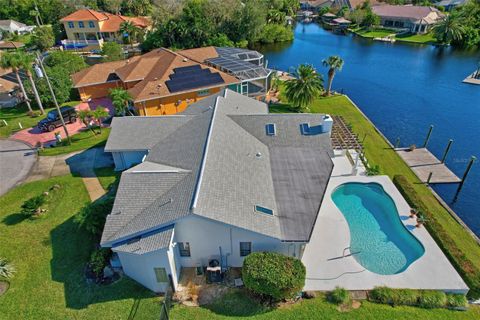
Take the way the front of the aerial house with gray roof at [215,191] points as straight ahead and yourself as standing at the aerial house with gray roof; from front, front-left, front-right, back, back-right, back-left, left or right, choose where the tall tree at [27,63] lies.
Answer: front-right

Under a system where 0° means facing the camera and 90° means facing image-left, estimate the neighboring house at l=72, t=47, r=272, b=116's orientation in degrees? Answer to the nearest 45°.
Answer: approximately 90°

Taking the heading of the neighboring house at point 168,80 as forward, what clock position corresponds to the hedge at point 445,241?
The hedge is roughly at 8 o'clock from the neighboring house.

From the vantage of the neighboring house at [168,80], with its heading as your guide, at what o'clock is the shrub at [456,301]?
The shrub is roughly at 8 o'clock from the neighboring house.

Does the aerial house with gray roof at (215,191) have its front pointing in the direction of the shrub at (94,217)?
yes

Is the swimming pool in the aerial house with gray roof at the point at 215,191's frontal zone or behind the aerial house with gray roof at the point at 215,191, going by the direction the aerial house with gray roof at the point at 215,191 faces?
behind

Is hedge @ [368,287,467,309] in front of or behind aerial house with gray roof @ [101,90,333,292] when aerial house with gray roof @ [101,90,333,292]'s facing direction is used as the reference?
behind

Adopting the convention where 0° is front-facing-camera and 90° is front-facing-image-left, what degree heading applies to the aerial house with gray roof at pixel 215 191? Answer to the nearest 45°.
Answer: approximately 90°

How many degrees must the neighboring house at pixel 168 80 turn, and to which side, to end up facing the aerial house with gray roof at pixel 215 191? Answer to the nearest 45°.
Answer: approximately 90° to its left

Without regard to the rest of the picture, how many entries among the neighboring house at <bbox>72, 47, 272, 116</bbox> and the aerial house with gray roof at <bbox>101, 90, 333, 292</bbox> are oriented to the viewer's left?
2

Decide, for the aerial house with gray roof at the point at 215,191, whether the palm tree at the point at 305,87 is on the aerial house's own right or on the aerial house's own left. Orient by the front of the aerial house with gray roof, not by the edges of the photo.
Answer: on the aerial house's own right

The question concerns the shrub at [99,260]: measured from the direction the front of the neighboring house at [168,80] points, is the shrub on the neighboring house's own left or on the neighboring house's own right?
on the neighboring house's own left
